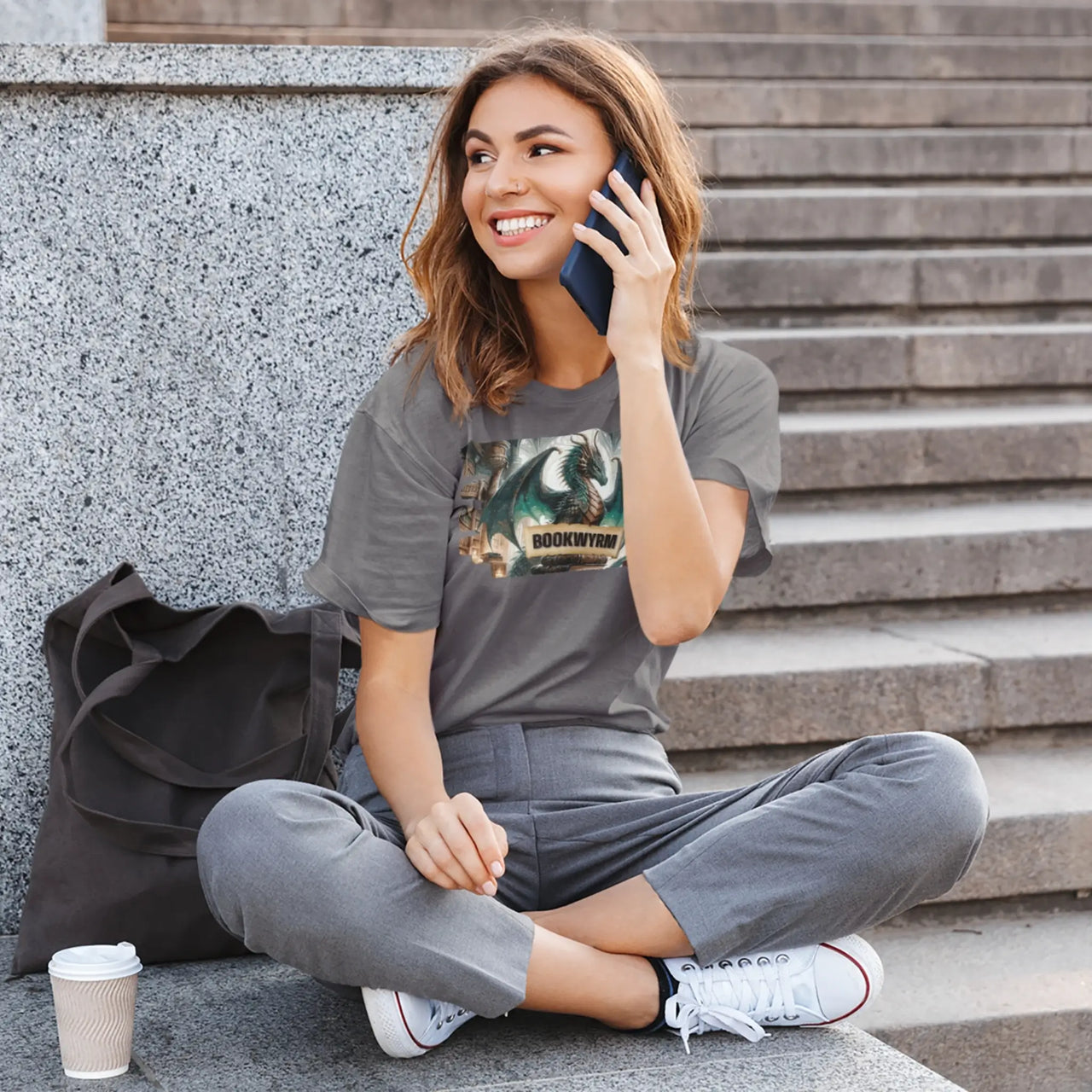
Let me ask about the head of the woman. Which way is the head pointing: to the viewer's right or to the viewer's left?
to the viewer's left

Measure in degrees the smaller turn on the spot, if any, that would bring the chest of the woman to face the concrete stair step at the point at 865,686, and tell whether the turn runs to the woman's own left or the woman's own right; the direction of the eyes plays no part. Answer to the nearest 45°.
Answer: approximately 135° to the woman's own left

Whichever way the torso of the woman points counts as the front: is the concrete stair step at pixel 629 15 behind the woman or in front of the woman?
behind

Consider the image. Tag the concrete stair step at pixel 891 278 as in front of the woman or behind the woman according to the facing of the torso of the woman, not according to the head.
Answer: behind

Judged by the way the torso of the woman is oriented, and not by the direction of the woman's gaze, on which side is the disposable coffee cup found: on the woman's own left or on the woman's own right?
on the woman's own right

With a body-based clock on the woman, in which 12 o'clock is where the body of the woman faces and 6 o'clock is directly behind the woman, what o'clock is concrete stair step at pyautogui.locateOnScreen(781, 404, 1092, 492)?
The concrete stair step is roughly at 7 o'clock from the woman.

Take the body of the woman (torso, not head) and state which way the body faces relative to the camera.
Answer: toward the camera

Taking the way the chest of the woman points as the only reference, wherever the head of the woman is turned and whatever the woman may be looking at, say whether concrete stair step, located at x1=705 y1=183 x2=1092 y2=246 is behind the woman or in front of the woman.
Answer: behind

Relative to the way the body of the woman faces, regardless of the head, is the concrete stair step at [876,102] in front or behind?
behind

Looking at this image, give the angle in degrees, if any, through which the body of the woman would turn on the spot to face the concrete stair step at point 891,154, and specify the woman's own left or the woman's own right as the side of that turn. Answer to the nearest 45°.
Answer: approximately 180°
